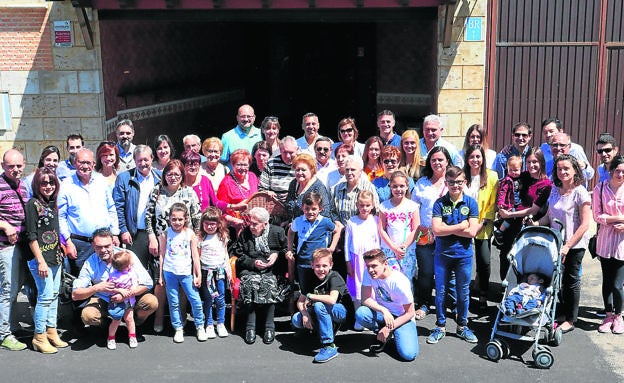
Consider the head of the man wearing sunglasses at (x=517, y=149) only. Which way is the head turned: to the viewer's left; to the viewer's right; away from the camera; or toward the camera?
toward the camera

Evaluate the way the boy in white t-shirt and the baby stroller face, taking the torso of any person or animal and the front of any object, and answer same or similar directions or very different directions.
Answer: same or similar directions

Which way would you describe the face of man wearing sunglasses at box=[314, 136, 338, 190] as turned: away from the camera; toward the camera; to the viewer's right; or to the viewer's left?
toward the camera

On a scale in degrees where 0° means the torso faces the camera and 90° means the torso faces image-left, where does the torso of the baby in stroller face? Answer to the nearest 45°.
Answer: approximately 45°

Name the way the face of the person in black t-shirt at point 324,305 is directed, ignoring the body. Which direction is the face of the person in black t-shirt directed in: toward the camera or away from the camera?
toward the camera

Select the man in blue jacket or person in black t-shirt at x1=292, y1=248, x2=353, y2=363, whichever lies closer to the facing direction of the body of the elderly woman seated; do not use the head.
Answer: the person in black t-shirt

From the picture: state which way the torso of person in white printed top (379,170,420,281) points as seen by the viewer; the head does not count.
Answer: toward the camera

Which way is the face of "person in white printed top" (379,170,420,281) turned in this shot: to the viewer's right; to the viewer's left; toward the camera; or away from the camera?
toward the camera

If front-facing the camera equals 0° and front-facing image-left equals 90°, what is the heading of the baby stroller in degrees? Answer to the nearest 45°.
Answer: approximately 45°

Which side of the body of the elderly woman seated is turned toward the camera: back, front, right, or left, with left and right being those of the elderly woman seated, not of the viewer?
front

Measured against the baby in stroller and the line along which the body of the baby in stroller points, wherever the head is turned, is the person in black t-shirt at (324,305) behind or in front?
in front
